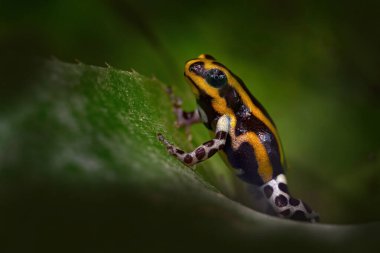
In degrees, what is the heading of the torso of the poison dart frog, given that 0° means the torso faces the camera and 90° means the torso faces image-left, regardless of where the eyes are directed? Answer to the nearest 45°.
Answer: approximately 90°
